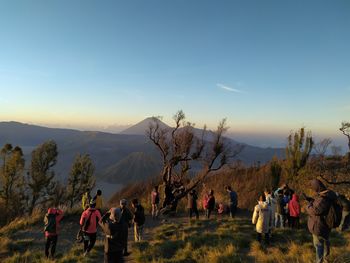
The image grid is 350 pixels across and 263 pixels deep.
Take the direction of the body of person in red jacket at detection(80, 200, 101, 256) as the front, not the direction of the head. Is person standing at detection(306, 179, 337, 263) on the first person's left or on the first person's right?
on the first person's right

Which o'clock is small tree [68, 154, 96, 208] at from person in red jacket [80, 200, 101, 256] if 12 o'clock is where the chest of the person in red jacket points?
The small tree is roughly at 12 o'clock from the person in red jacket.

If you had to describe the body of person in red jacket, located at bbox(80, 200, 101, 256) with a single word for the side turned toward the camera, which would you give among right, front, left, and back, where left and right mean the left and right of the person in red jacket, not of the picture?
back

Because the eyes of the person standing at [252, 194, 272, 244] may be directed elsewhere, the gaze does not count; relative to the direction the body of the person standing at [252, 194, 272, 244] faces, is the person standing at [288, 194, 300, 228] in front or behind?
in front

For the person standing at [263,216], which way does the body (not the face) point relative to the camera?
away from the camera

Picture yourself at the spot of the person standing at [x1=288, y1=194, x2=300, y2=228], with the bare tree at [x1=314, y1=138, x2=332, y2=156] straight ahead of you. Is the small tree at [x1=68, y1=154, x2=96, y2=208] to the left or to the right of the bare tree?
left

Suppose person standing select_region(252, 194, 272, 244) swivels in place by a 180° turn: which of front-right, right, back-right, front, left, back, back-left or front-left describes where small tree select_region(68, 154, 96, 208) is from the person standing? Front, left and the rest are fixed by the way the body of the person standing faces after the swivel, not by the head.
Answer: back-right

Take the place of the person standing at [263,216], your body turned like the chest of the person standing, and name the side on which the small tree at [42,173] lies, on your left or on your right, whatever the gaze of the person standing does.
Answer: on your left

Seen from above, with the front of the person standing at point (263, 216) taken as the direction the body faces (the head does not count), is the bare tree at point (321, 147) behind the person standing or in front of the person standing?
in front
